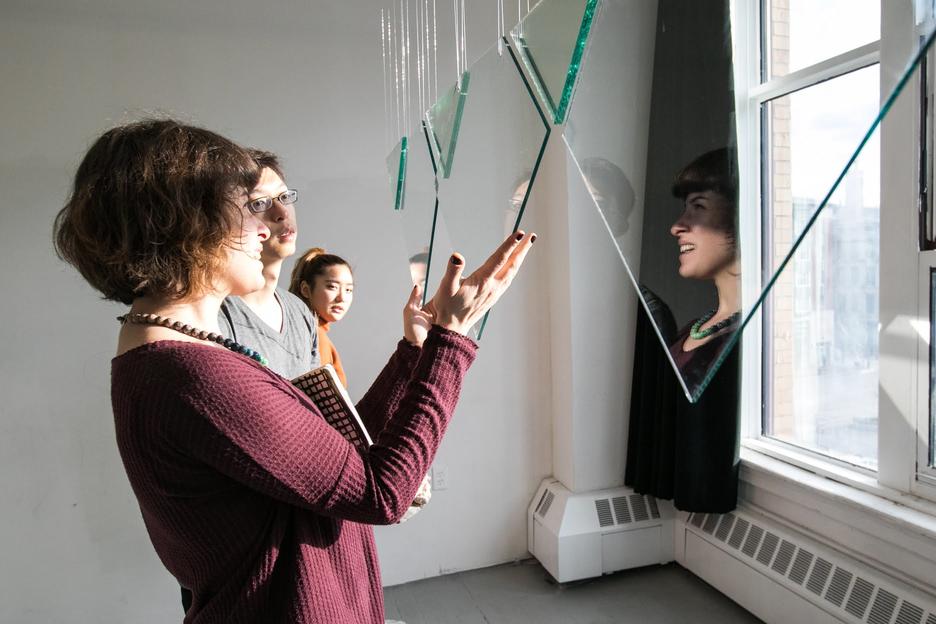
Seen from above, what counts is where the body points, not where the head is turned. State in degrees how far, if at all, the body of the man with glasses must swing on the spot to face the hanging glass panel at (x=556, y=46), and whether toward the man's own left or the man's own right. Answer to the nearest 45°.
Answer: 0° — they already face it

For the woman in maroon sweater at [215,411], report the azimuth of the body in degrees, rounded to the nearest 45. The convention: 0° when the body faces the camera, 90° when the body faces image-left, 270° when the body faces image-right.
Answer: approximately 270°

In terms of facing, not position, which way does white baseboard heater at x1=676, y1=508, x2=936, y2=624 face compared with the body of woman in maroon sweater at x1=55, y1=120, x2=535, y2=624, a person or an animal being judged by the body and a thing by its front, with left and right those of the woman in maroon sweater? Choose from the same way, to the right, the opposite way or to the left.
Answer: the opposite way

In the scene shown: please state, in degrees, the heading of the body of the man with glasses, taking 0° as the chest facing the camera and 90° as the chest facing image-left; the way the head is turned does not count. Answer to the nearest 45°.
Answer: approximately 315°

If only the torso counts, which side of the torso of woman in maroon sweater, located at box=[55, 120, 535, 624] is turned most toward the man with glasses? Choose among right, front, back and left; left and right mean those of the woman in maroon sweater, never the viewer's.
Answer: left

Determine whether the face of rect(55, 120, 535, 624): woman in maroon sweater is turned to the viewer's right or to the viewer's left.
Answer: to the viewer's right

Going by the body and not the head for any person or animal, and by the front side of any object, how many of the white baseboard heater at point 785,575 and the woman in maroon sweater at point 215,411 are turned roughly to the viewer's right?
1

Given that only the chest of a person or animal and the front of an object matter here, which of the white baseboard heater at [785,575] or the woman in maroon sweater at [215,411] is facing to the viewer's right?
the woman in maroon sweater

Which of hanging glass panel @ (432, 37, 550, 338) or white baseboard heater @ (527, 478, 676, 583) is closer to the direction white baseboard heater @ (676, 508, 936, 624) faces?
the hanging glass panel

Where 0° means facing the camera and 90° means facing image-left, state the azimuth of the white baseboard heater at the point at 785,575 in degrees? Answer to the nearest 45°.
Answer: approximately 45°
